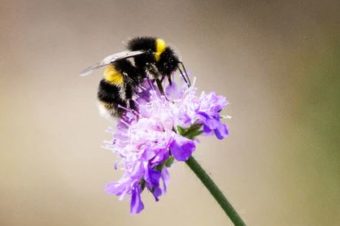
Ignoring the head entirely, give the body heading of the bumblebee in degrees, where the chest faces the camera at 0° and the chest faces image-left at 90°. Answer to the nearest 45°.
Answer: approximately 270°
